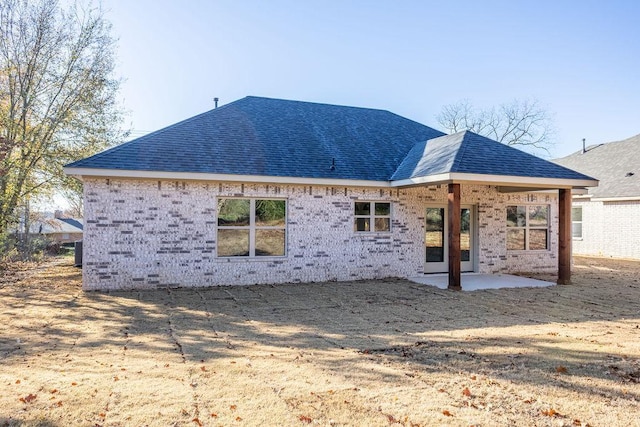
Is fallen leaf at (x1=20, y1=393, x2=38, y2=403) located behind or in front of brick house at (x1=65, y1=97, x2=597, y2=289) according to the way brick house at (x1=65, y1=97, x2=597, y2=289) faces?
behind

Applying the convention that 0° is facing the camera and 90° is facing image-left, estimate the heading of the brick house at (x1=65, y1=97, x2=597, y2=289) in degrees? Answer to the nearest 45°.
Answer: approximately 180°

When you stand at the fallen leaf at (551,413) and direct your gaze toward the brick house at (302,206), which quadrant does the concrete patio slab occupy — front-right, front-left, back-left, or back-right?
front-right

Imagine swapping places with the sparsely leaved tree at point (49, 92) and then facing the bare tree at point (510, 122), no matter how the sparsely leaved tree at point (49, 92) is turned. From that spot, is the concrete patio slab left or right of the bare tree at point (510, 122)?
right

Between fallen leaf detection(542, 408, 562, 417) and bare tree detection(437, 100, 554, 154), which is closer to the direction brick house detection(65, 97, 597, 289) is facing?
the bare tree

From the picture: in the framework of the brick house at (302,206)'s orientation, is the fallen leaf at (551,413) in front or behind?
behind

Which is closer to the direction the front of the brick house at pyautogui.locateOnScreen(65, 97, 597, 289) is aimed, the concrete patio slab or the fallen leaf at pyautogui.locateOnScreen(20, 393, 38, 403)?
the concrete patio slab

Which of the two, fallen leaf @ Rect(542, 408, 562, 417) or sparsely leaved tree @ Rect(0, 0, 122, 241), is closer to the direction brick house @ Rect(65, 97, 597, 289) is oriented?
the sparsely leaved tree

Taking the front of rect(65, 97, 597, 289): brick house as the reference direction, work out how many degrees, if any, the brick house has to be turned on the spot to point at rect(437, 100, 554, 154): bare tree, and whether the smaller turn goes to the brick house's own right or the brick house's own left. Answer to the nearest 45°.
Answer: approximately 45° to the brick house's own right
